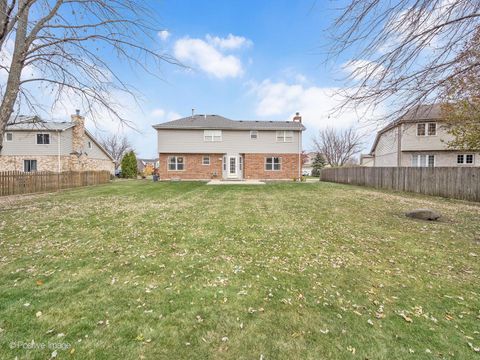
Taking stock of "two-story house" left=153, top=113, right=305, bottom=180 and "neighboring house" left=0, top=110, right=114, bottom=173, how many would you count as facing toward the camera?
0

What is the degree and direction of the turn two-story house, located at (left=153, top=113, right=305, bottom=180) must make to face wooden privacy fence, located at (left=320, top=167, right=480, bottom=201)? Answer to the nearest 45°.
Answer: approximately 135° to its right

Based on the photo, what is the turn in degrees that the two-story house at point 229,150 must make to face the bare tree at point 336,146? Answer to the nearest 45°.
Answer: approximately 45° to its right

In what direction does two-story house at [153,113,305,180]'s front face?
away from the camera

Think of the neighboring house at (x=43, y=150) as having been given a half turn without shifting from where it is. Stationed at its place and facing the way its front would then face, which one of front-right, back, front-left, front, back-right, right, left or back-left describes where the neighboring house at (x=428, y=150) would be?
left

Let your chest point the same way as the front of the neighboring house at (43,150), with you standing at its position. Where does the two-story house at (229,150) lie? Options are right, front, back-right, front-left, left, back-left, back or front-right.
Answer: right

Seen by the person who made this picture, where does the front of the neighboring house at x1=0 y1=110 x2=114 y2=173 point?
facing away from the viewer and to the right of the viewer

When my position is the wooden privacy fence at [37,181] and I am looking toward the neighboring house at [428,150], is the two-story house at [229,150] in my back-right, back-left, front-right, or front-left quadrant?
front-left

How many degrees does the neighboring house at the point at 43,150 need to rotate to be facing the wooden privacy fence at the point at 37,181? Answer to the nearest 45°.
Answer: approximately 135° to its right

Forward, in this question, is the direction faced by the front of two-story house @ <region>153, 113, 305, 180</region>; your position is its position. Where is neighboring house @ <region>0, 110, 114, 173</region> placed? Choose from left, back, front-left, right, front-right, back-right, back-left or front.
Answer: left

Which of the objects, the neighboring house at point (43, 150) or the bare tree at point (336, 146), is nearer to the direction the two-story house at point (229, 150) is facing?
the bare tree

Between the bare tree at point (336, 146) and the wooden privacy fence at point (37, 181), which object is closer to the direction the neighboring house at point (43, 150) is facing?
the bare tree

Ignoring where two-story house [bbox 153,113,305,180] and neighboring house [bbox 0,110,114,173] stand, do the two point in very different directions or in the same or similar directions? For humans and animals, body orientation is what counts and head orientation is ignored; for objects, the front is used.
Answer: same or similar directions

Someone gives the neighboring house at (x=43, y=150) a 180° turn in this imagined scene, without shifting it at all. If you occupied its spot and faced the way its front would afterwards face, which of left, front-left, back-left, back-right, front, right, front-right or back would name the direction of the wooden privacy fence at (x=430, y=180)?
left
